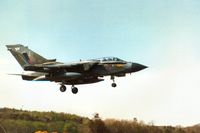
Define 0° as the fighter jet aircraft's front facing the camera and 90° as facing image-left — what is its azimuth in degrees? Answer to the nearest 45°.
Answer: approximately 270°
